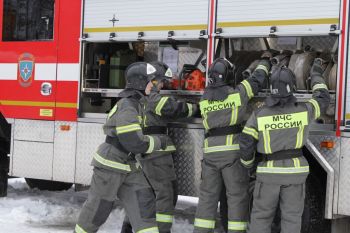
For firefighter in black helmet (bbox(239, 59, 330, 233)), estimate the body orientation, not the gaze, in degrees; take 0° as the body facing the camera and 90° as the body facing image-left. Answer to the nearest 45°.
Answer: approximately 180°

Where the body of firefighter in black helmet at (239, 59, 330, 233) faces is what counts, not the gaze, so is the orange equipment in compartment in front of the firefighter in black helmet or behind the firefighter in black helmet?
in front

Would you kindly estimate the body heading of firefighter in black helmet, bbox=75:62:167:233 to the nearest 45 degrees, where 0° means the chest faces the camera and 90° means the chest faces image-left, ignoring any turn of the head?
approximately 270°

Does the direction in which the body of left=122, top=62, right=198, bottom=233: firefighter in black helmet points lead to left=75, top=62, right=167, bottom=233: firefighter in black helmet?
no

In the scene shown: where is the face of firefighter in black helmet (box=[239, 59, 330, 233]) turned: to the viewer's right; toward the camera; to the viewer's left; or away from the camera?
away from the camera

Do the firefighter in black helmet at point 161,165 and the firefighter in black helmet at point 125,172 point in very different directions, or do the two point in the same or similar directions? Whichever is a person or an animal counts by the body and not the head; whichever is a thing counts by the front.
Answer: same or similar directions

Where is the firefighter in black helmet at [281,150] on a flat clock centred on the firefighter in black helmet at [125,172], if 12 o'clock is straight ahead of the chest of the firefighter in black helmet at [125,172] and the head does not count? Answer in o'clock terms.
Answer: the firefighter in black helmet at [281,150] is roughly at 12 o'clock from the firefighter in black helmet at [125,172].

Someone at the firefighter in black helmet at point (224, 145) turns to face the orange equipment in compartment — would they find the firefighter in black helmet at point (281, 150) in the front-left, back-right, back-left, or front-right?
back-right

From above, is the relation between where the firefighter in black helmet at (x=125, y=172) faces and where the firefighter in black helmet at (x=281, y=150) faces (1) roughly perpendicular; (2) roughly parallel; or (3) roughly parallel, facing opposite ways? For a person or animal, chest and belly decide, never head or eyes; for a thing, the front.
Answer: roughly perpendicular

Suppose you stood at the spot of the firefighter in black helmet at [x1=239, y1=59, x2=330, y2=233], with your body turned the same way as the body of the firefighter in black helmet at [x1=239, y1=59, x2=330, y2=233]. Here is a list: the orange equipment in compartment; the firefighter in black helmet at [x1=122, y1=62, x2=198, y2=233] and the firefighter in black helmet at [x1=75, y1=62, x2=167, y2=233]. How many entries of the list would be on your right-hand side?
0

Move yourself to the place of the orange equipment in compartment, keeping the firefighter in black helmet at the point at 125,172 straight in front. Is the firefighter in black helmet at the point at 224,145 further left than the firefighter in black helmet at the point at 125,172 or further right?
left
